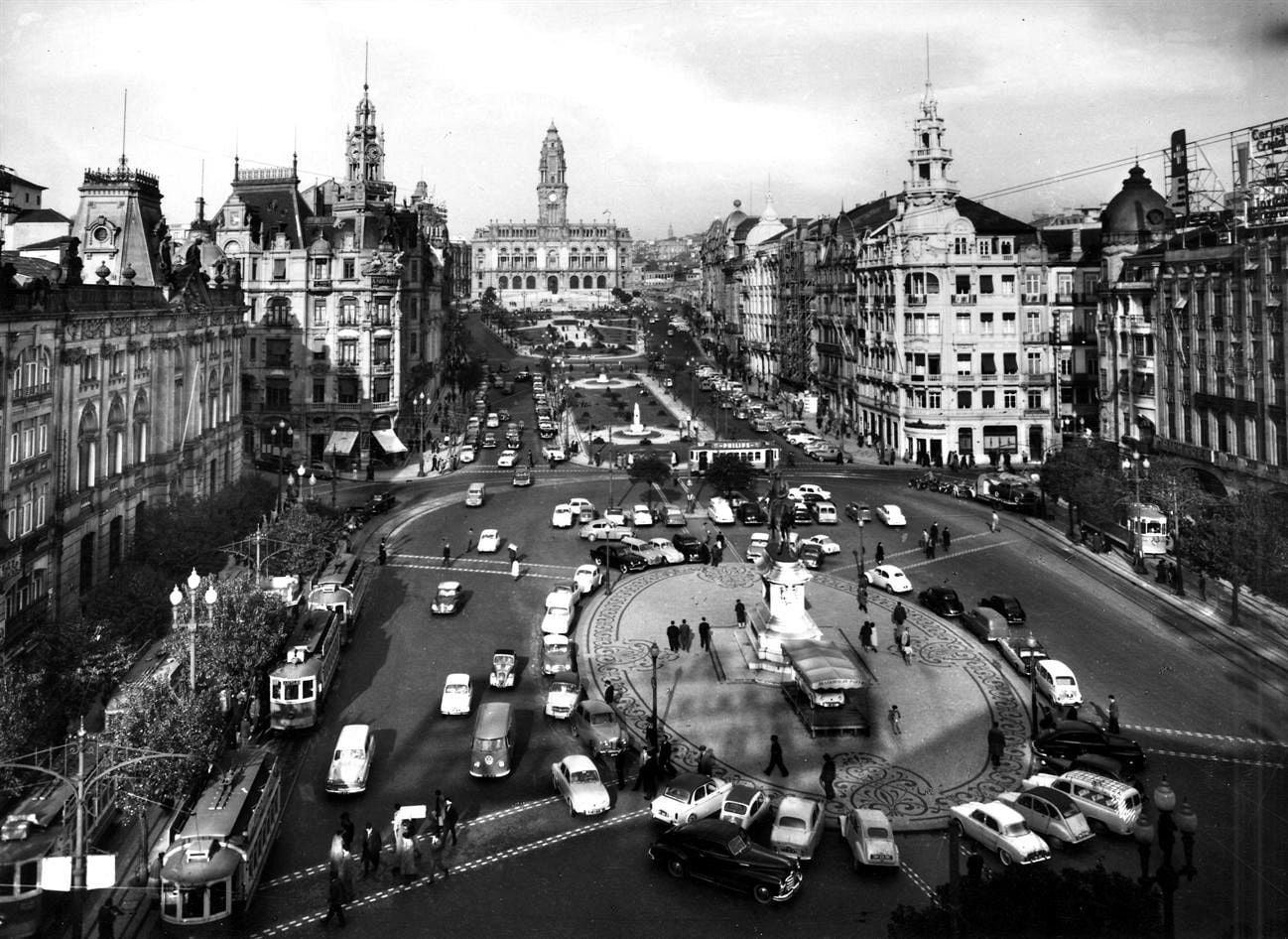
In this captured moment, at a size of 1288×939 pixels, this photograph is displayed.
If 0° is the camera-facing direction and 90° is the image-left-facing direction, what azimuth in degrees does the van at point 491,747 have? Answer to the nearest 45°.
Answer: approximately 0°

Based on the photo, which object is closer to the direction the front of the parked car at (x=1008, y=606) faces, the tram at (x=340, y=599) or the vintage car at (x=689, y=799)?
the tram

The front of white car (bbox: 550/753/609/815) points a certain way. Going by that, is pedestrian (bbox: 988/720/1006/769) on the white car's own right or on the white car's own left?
on the white car's own left

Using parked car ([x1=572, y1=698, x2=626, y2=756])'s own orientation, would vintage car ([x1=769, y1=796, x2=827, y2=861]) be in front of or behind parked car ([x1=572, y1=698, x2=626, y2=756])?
in front

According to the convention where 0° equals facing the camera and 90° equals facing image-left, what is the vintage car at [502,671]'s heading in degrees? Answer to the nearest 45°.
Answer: approximately 0°

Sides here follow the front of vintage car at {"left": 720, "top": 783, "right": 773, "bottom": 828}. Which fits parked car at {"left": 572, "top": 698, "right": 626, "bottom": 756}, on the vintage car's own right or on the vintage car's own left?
on the vintage car's own left

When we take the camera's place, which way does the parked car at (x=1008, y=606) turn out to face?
facing away from the viewer and to the left of the viewer

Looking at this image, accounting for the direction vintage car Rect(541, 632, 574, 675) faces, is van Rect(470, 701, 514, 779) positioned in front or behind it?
in front
